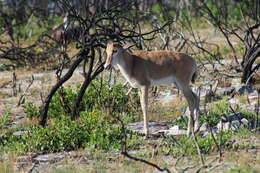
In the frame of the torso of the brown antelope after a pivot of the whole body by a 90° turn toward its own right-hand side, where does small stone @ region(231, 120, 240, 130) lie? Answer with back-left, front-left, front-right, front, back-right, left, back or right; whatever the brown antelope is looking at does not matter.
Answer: right

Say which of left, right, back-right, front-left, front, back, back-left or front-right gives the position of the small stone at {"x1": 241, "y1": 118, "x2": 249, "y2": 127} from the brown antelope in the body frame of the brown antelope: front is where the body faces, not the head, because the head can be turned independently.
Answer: back

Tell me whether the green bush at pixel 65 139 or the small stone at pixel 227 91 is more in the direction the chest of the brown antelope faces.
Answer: the green bush

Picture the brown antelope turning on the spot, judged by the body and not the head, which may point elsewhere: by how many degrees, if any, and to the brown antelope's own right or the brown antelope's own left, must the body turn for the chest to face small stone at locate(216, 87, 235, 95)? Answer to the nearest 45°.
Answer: approximately 135° to the brown antelope's own right

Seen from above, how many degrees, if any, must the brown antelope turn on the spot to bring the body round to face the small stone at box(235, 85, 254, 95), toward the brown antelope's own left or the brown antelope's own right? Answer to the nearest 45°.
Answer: approximately 135° to the brown antelope's own right

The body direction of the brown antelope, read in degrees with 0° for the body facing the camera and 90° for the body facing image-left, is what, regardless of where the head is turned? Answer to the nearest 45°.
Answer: approximately 90°
